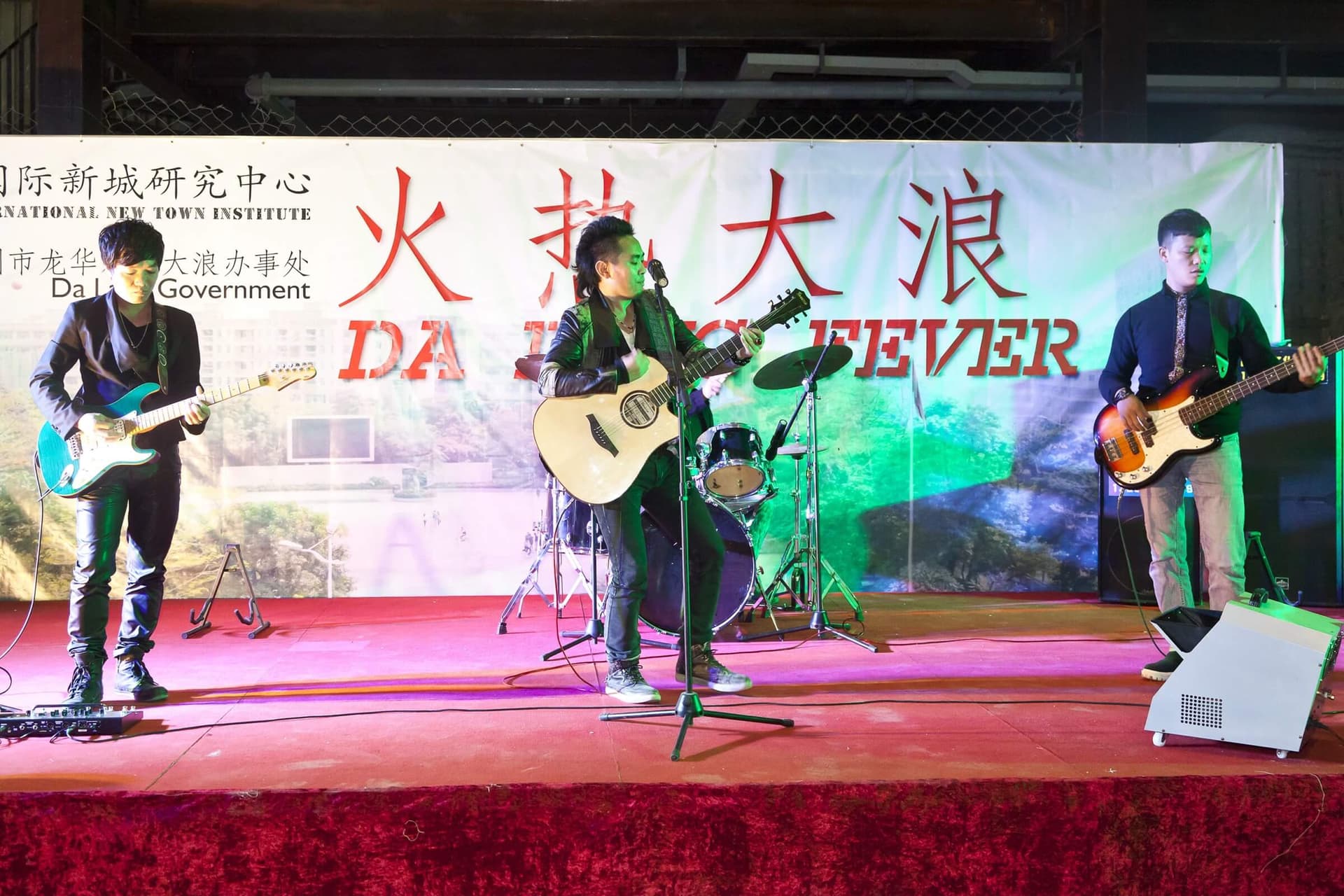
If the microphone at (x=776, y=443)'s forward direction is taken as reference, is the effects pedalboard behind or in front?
in front

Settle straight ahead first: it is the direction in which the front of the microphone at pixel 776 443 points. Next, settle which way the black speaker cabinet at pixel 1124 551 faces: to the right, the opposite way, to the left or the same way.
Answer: to the left

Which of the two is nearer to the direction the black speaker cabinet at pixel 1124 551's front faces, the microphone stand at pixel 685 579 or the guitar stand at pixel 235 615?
the microphone stand

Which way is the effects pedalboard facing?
away from the camera

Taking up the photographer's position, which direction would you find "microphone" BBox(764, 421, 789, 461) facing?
facing to the left of the viewer

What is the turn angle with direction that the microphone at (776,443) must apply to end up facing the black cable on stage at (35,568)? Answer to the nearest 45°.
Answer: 0° — it already faces it

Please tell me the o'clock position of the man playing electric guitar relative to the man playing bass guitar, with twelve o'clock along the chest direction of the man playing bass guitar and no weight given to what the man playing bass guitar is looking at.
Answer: The man playing electric guitar is roughly at 2 o'clock from the man playing bass guitar.

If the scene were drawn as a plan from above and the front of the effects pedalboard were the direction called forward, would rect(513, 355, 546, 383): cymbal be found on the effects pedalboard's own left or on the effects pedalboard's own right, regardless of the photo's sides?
on the effects pedalboard's own right

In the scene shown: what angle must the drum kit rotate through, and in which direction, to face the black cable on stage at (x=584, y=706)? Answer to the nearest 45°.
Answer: approximately 45° to its right

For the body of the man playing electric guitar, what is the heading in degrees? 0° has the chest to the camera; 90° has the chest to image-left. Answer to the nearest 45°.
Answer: approximately 0°

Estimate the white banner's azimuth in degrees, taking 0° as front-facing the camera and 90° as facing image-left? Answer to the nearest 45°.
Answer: approximately 0°

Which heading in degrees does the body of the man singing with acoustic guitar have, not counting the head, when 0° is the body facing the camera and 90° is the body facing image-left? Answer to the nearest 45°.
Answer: approximately 315°

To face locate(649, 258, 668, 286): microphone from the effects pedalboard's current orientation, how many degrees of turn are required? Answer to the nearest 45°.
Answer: approximately 135° to its right

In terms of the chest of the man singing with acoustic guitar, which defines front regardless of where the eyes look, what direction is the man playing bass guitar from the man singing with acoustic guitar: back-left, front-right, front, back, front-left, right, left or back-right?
front-left

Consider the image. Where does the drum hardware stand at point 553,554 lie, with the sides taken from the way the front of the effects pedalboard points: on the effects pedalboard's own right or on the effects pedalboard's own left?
on the effects pedalboard's own right
